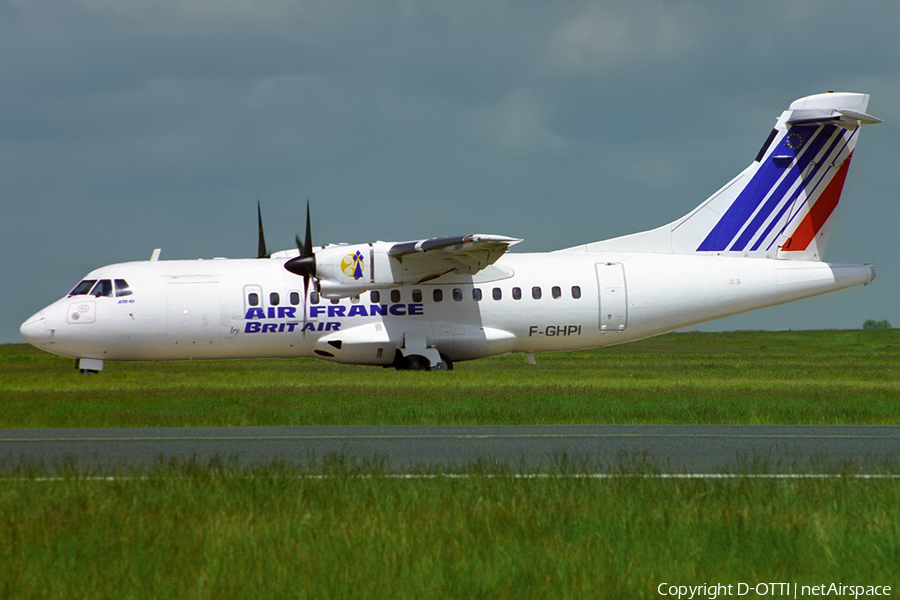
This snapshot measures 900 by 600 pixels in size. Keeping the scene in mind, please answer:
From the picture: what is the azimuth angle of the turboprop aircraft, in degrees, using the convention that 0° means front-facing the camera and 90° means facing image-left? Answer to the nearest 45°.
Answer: approximately 90°
